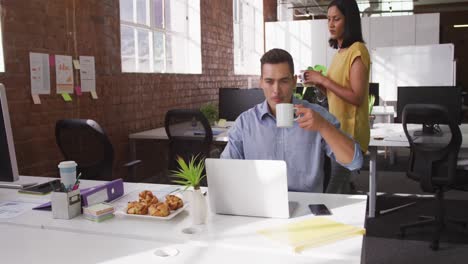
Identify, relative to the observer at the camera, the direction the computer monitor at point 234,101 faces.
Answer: facing the viewer

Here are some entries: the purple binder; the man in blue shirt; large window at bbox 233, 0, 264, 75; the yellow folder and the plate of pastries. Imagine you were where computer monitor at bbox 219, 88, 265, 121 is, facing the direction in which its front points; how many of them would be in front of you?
4

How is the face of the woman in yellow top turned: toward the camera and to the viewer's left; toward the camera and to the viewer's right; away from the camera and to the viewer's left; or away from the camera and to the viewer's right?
toward the camera and to the viewer's left

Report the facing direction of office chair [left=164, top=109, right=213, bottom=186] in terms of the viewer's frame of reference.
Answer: facing away from the viewer

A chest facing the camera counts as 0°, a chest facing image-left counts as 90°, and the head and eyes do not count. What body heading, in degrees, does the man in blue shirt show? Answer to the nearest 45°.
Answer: approximately 0°

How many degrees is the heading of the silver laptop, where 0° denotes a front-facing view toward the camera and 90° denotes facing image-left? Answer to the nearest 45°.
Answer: approximately 180°

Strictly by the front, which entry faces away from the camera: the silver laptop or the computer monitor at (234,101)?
the silver laptop

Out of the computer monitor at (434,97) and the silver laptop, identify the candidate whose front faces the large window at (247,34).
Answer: the silver laptop

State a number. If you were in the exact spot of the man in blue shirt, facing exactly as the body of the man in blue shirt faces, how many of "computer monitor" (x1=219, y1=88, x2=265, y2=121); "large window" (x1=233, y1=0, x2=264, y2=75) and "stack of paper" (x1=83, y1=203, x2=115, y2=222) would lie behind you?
2

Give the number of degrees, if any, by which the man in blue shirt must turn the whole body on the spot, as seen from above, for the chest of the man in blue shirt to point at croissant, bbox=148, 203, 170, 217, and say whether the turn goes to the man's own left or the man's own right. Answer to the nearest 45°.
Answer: approximately 45° to the man's own right

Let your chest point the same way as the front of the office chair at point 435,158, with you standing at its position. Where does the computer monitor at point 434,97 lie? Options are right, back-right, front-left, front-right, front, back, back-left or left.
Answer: front-left

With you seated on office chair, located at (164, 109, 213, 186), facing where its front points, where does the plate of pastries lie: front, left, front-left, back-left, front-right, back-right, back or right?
back

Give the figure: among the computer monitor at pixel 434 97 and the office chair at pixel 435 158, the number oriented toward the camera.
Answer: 1

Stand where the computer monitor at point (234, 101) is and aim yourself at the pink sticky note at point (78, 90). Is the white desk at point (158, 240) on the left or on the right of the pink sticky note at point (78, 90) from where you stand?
left

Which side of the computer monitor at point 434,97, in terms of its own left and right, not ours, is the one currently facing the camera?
front

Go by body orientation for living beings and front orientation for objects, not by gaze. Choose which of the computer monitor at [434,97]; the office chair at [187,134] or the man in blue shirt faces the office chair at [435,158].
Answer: the computer monitor

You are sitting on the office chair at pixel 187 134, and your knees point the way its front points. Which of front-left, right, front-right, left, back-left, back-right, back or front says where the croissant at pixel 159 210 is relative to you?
back

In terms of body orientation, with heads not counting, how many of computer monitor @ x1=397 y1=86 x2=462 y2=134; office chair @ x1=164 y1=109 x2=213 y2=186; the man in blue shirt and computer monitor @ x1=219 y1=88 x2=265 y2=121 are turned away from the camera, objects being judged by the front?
1
